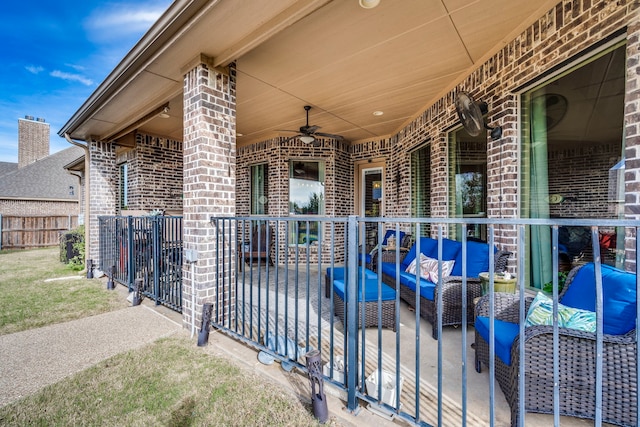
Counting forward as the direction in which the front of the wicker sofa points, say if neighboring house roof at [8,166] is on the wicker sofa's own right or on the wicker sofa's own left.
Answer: on the wicker sofa's own right

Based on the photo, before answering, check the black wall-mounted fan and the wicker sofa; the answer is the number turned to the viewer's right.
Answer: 0

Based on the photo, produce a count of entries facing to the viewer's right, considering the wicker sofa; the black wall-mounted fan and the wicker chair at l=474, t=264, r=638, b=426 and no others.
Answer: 0

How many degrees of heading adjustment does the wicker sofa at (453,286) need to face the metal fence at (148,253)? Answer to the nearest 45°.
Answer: approximately 45° to its right

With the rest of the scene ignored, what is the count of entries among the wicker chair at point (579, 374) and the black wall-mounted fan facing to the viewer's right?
0

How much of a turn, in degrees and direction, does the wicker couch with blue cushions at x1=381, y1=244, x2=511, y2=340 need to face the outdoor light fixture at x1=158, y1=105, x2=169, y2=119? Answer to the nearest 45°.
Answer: approximately 45° to its right

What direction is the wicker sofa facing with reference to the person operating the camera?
facing the viewer and to the left of the viewer

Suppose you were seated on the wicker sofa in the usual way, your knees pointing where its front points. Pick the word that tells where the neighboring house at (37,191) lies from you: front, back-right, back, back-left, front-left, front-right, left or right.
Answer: front-right

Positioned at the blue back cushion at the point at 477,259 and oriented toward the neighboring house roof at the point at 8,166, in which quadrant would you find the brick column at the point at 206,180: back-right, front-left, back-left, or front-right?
front-left

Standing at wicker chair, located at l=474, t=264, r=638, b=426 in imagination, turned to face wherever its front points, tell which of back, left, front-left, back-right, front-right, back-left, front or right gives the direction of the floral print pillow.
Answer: right

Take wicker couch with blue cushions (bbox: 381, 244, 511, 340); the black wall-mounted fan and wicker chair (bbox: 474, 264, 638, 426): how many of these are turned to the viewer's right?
0

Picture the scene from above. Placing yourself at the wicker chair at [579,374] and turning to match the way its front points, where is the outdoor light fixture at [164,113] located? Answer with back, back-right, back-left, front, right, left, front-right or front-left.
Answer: front-right

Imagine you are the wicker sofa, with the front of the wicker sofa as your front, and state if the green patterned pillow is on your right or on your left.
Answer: on your left

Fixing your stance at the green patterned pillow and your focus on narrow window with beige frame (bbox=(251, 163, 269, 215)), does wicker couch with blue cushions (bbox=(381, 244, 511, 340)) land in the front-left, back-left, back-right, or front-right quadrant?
front-right

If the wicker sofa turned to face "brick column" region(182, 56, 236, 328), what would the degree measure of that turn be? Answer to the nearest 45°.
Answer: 0° — it already faces it
